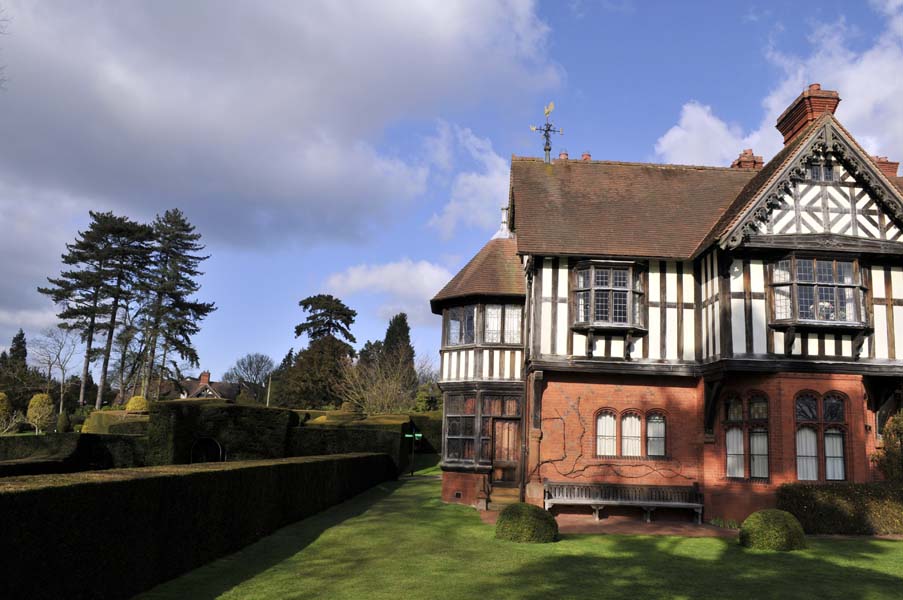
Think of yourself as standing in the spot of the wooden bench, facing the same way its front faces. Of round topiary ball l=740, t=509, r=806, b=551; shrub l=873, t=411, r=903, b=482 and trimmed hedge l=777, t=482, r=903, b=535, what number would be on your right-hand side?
0

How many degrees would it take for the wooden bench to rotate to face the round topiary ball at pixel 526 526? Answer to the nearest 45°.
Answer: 0° — it already faces it

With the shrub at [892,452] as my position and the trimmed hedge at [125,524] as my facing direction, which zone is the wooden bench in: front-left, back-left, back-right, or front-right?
front-right

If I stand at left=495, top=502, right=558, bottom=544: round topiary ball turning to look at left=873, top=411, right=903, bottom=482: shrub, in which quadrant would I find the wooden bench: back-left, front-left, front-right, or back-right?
front-left

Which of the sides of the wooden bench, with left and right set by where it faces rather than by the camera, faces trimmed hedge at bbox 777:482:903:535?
left

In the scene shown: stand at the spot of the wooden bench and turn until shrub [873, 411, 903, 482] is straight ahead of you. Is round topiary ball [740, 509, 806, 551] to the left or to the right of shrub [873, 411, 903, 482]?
right

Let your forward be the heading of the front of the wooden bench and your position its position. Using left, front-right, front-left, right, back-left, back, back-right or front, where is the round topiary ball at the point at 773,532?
front-left

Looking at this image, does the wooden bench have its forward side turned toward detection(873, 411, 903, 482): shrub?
no

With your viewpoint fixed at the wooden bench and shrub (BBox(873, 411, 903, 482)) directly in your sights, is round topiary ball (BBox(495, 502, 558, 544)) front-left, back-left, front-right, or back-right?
back-right

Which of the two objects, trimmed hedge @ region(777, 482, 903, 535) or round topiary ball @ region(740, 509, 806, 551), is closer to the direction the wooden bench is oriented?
the round topiary ball

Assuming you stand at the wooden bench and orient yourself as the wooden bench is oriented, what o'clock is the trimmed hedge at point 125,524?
The trimmed hedge is roughly at 1 o'clock from the wooden bench.

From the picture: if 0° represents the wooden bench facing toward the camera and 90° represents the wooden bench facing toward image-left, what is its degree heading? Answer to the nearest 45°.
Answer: approximately 0°
